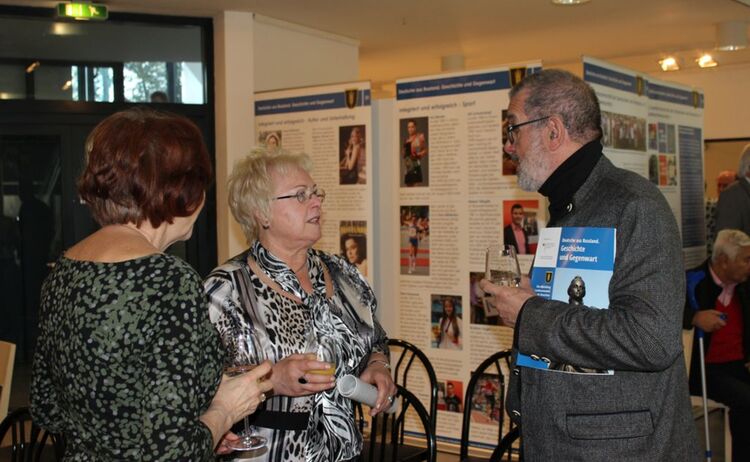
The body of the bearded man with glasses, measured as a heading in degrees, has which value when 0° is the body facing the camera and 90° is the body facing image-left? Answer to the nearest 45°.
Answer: approximately 90°

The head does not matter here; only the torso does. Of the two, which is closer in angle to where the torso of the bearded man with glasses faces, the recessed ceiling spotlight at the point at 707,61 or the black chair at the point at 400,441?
the black chair

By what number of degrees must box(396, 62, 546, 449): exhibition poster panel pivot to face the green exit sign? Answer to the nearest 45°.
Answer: approximately 45° to its right

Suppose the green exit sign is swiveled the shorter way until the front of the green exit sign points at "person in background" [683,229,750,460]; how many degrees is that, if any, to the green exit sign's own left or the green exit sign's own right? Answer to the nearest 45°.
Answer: approximately 45° to the green exit sign's own left

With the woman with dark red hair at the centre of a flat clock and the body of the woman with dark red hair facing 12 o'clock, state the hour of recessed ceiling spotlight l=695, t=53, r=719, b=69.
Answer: The recessed ceiling spotlight is roughly at 12 o'clock from the woman with dark red hair.

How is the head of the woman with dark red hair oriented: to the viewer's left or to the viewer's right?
to the viewer's right

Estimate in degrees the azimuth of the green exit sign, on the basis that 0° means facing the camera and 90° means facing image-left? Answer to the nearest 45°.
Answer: approximately 0°

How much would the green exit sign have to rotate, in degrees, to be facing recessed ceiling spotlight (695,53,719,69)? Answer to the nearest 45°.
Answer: approximately 90° to its left

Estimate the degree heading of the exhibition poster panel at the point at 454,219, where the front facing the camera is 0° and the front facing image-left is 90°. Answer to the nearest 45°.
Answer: approximately 45°

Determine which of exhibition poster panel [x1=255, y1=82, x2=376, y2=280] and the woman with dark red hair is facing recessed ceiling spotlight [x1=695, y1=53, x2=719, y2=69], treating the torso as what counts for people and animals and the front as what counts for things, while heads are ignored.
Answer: the woman with dark red hair
